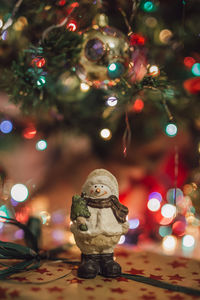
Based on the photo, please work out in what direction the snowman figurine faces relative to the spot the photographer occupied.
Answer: facing the viewer
